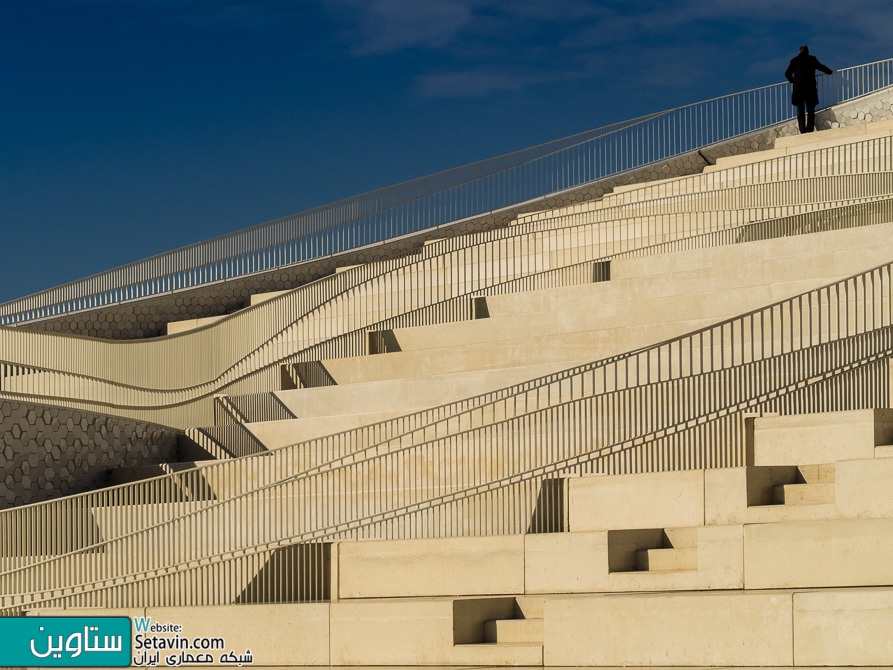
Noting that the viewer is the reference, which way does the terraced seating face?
facing the viewer
